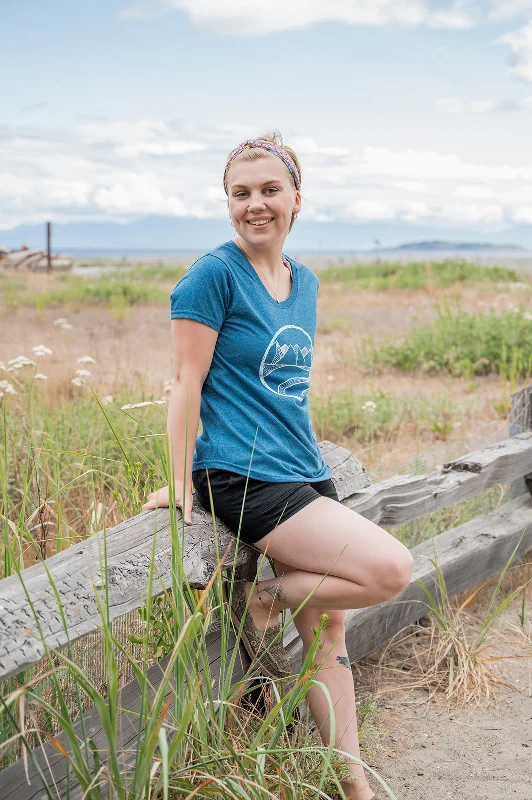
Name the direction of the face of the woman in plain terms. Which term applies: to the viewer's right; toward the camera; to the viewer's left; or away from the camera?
toward the camera

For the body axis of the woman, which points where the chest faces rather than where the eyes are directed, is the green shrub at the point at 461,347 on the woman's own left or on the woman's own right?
on the woman's own left

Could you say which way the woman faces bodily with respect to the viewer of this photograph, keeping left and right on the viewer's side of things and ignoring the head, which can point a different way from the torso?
facing the viewer and to the right of the viewer

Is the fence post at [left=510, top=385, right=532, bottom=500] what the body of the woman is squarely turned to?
no
